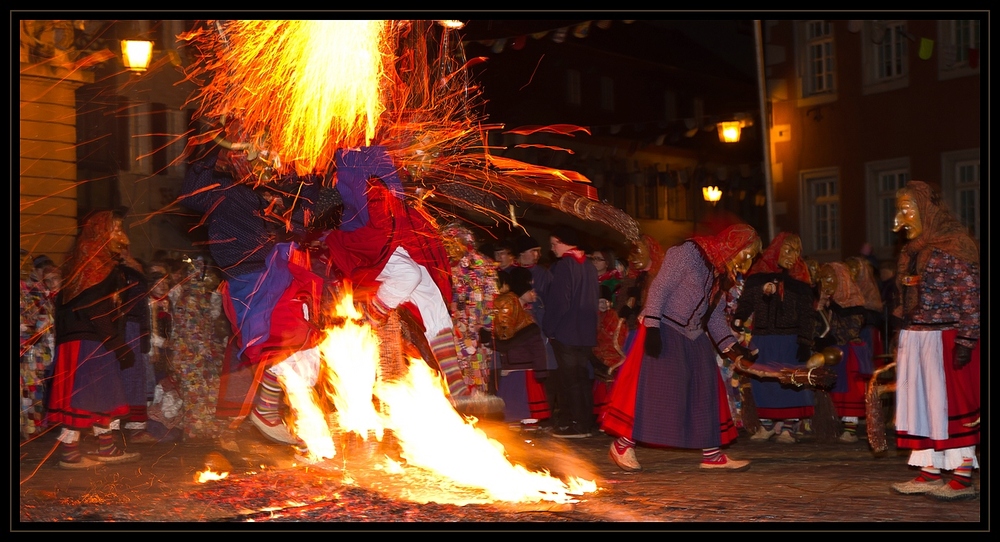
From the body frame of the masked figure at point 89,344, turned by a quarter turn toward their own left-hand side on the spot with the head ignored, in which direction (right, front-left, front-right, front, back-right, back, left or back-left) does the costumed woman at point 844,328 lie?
right

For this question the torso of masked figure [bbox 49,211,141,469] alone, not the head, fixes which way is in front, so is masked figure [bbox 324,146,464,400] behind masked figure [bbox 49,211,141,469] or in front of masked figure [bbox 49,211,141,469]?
in front

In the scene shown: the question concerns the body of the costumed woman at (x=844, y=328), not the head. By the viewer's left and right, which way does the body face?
facing the viewer and to the left of the viewer

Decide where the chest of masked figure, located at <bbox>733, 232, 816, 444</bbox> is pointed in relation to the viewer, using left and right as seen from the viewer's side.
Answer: facing the viewer

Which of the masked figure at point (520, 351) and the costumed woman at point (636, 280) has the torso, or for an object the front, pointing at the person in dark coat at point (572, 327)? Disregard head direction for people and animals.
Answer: the costumed woman

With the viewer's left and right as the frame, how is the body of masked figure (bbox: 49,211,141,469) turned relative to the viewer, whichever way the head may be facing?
facing to the right of the viewer

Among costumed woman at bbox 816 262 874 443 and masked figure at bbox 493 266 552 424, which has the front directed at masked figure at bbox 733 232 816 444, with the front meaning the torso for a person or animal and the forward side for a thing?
the costumed woman

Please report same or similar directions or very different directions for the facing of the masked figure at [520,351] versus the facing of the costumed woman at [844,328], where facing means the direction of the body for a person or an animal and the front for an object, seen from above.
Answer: same or similar directions

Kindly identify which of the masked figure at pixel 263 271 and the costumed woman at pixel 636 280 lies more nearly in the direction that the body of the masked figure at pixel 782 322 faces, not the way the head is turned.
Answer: the masked figure

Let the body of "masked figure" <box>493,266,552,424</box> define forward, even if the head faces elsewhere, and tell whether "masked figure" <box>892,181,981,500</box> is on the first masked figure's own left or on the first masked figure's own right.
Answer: on the first masked figure's own left

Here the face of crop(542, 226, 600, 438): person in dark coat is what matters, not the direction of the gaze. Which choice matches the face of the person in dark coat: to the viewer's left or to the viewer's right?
to the viewer's left

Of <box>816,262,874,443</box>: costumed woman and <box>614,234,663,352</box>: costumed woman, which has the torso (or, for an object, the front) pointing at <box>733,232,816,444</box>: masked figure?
<box>816,262,874,443</box>: costumed woman

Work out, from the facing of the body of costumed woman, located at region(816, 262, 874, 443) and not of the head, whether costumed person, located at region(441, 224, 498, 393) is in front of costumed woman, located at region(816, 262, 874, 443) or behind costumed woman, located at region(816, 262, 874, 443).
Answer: in front

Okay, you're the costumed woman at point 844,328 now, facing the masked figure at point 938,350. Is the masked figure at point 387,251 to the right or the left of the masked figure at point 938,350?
right
